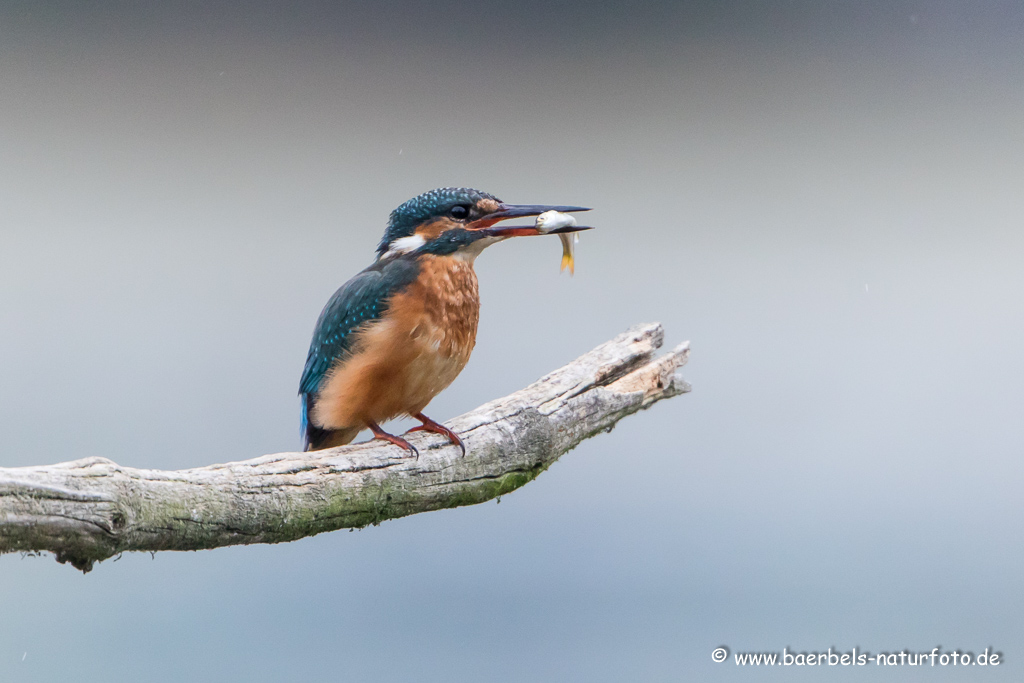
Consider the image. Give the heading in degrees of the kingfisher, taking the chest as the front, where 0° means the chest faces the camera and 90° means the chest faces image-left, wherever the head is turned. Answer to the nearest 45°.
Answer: approximately 270°
